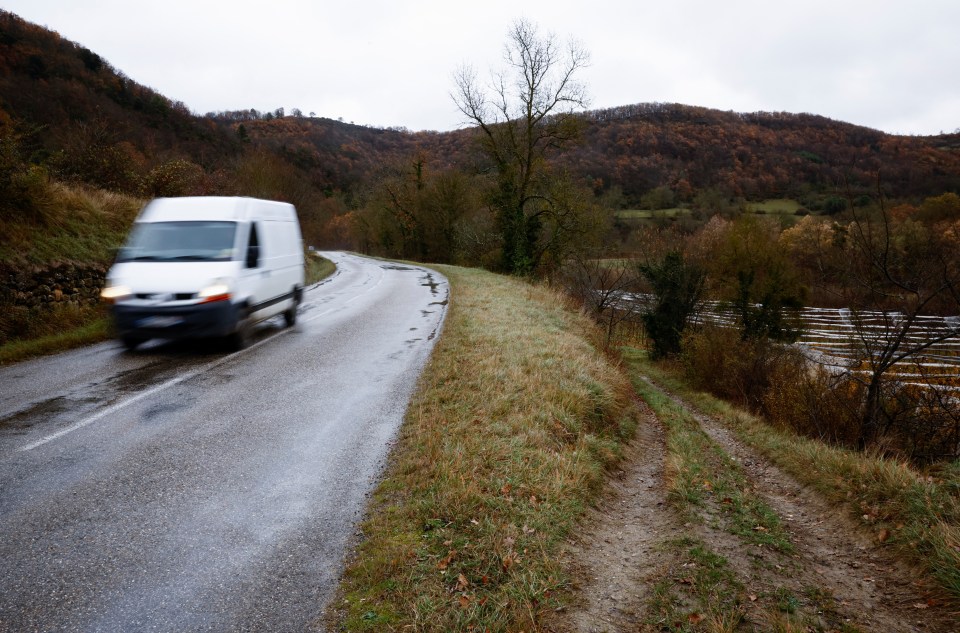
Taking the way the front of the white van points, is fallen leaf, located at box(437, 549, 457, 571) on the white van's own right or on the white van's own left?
on the white van's own left

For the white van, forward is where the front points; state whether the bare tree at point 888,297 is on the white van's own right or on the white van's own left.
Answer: on the white van's own left

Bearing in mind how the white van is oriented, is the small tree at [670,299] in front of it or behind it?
behind

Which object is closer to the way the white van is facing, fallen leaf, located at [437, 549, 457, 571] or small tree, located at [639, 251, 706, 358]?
the fallen leaf

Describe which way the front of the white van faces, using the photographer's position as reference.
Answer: facing the viewer and to the left of the viewer

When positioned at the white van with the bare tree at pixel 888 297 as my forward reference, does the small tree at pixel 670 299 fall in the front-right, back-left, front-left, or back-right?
front-left

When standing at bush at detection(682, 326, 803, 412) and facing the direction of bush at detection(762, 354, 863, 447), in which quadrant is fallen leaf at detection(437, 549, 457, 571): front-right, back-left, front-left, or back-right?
front-right

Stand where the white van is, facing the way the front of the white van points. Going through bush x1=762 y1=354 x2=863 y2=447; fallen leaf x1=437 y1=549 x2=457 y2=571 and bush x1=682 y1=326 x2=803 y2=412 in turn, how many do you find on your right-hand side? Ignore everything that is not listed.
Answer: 0

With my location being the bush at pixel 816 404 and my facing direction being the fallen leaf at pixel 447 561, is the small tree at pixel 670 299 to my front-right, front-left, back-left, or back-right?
back-right

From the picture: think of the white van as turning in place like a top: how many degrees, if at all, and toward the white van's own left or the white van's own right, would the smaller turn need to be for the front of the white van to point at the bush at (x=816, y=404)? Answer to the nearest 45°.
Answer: approximately 135° to the white van's own left

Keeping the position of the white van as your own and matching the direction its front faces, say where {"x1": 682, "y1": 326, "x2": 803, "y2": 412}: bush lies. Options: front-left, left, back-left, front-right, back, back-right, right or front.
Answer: back-left
